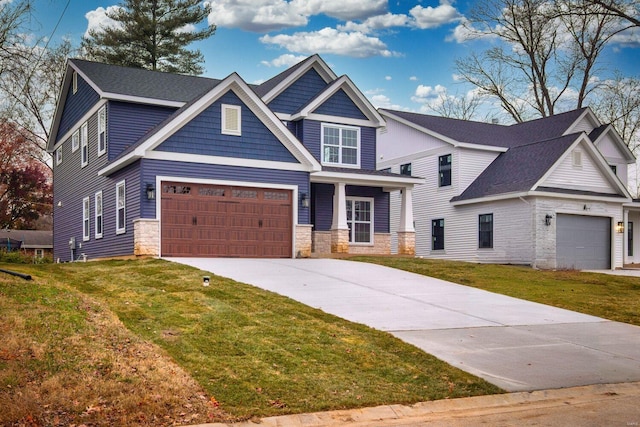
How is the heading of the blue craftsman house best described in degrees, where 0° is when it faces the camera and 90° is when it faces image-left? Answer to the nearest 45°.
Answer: approximately 315°

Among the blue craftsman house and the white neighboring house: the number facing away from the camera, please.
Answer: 0

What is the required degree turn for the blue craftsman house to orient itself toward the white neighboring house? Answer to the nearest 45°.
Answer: approximately 45° to its left

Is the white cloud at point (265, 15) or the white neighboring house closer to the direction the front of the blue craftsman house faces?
the white neighboring house

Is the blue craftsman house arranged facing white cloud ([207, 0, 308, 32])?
no

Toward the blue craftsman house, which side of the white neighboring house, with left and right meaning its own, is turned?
right

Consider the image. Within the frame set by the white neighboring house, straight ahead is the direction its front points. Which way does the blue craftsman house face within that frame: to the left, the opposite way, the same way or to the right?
the same way

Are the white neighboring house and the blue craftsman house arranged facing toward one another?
no

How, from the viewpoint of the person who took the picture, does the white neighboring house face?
facing the viewer and to the right of the viewer

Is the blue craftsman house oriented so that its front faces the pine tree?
no
